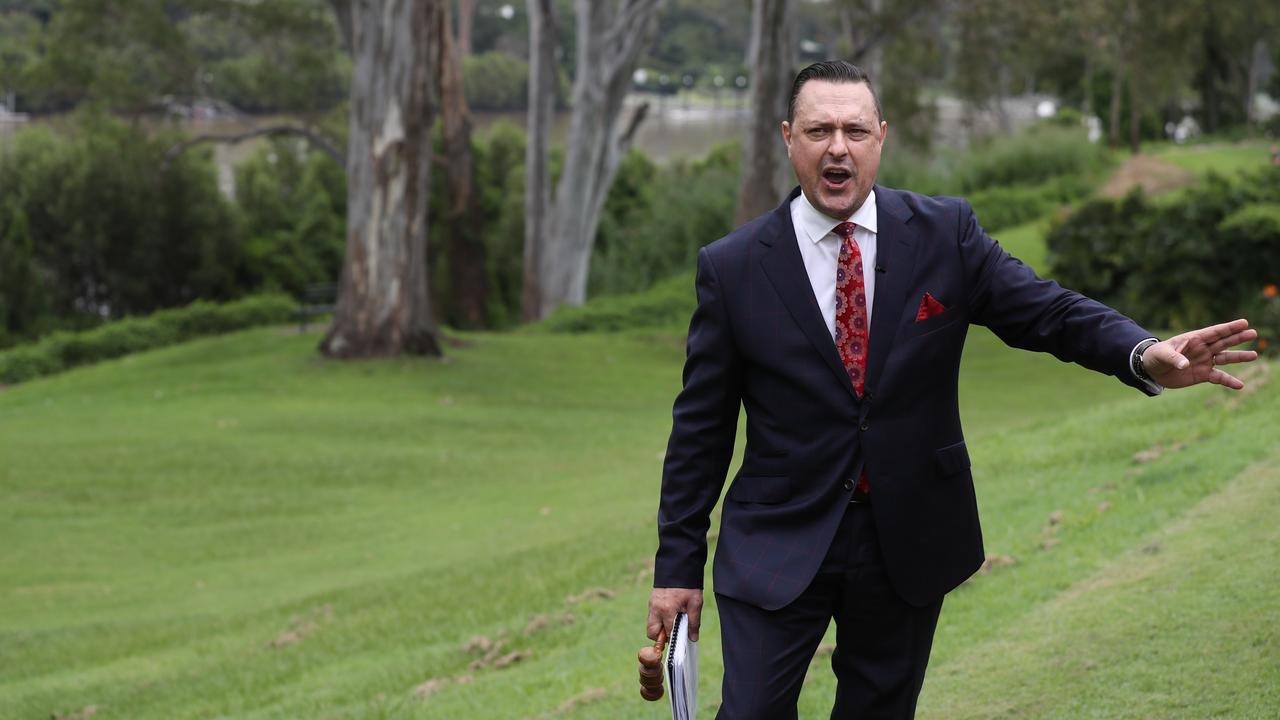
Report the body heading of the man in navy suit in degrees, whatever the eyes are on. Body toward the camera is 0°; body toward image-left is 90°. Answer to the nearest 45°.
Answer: approximately 0°

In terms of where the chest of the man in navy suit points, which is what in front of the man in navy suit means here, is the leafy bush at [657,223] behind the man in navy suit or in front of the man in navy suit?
behind

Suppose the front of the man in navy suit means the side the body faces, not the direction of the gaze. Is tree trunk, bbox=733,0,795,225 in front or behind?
behind

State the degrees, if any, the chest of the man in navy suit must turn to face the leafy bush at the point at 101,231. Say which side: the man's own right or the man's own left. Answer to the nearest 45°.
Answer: approximately 135° to the man's own right

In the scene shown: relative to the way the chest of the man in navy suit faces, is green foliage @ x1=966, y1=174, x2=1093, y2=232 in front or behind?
behind

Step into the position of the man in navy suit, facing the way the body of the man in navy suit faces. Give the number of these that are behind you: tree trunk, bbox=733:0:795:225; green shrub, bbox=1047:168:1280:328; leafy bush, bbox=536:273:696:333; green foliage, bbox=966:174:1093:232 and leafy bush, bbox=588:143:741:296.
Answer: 5

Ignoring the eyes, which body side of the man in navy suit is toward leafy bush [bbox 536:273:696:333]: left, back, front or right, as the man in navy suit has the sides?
back

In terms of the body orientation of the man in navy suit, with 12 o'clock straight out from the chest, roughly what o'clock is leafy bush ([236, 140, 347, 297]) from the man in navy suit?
The leafy bush is roughly at 5 o'clock from the man in navy suit.

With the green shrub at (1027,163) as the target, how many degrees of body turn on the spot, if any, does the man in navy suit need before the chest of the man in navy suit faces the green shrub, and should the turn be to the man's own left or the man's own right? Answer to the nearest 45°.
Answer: approximately 180°

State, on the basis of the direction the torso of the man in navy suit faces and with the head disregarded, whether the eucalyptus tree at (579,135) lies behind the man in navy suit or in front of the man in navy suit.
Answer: behind
